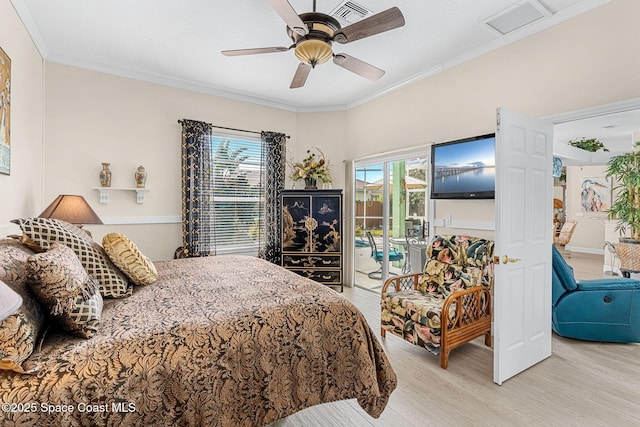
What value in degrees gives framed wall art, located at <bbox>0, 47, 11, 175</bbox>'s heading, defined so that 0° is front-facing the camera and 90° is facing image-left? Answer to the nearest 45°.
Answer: approximately 270°

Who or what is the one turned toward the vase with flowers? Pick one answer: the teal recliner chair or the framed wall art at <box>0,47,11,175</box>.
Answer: the framed wall art

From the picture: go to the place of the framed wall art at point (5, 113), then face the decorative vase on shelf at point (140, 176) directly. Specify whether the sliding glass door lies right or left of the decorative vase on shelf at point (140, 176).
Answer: right

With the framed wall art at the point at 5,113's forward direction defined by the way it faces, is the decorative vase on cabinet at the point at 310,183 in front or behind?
in front

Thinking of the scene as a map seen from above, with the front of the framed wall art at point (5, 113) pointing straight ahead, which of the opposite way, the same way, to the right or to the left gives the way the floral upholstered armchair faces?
the opposite way

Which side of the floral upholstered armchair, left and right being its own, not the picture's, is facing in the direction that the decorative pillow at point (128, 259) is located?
front

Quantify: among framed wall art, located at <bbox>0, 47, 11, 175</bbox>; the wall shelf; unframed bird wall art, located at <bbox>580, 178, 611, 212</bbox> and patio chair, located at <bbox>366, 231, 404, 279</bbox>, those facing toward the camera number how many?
2

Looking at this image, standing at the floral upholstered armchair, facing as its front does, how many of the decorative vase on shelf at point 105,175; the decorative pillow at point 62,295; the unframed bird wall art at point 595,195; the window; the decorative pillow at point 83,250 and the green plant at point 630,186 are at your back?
2

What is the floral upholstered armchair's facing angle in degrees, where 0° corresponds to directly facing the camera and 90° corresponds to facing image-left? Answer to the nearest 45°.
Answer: approximately 45°

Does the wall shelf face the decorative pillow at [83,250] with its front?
yes
